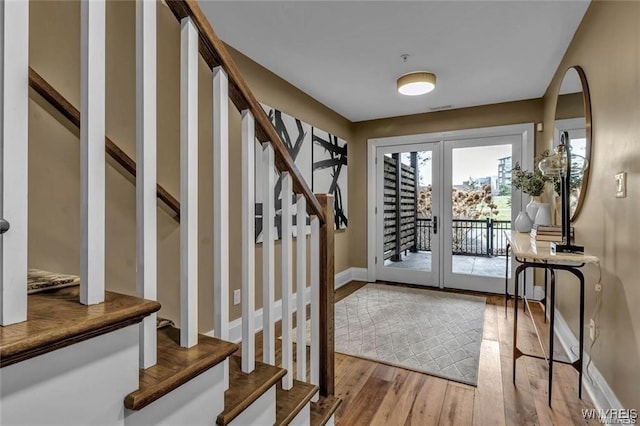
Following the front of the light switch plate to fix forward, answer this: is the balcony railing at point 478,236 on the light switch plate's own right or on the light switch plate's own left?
on the light switch plate's own right

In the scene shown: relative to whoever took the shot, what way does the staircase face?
facing away from the viewer and to the right of the viewer

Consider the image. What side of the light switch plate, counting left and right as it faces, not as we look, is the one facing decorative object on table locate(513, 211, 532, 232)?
right

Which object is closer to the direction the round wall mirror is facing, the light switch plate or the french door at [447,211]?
the french door

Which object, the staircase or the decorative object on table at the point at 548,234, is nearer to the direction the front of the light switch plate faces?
the staircase

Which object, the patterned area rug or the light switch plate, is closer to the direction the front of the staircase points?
the patterned area rug

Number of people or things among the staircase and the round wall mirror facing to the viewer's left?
1

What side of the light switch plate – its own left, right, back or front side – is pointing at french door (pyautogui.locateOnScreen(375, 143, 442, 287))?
right

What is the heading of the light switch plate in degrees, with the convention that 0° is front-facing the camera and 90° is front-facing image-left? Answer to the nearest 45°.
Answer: approximately 45°

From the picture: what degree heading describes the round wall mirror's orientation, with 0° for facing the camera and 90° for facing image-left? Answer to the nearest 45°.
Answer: approximately 90°

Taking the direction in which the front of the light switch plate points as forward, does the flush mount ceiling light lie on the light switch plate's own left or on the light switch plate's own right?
on the light switch plate's own right

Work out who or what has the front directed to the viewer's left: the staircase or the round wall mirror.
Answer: the round wall mirror
